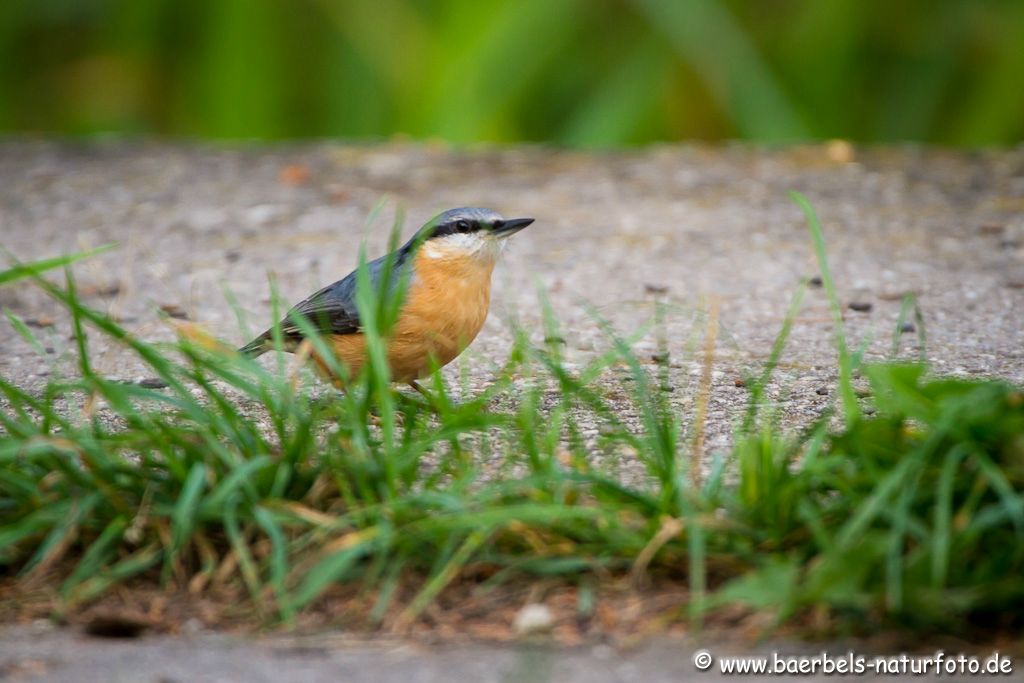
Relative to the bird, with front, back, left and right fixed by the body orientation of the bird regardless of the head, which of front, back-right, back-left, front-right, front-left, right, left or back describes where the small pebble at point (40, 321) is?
back-left

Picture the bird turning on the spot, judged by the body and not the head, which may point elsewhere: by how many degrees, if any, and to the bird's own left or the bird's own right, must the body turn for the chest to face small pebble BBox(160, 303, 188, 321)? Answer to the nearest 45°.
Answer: approximately 135° to the bird's own left

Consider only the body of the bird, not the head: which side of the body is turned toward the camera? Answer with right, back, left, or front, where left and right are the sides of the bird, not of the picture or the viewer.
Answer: right

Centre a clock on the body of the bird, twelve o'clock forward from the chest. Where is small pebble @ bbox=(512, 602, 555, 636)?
The small pebble is roughly at 3 o'clock from the bird.

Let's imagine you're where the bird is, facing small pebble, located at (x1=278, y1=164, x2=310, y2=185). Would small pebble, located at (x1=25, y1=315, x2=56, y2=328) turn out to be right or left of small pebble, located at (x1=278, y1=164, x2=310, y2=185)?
left

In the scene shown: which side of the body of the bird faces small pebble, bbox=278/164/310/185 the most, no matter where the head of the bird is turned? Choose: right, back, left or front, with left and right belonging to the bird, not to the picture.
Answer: left
